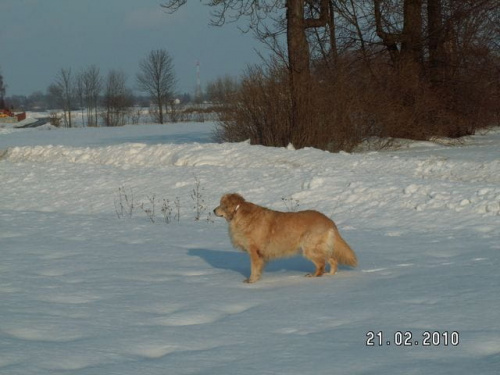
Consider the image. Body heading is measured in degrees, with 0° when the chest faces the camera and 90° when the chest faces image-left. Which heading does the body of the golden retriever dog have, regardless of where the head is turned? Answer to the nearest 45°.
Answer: approximately 90°
